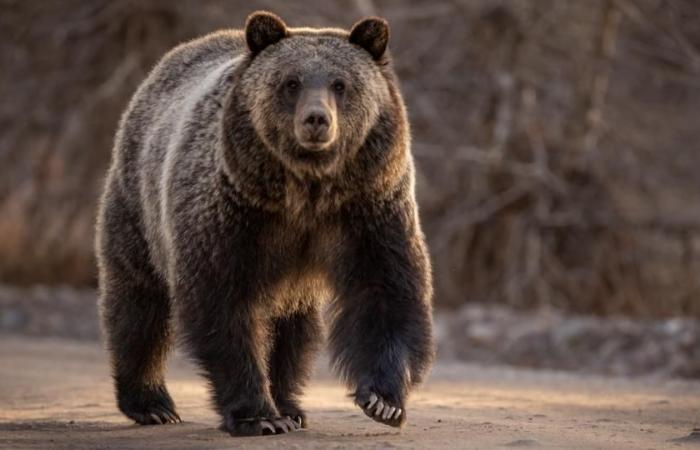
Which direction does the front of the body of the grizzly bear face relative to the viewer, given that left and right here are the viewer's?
facing the viewer and to the right of the viewer
